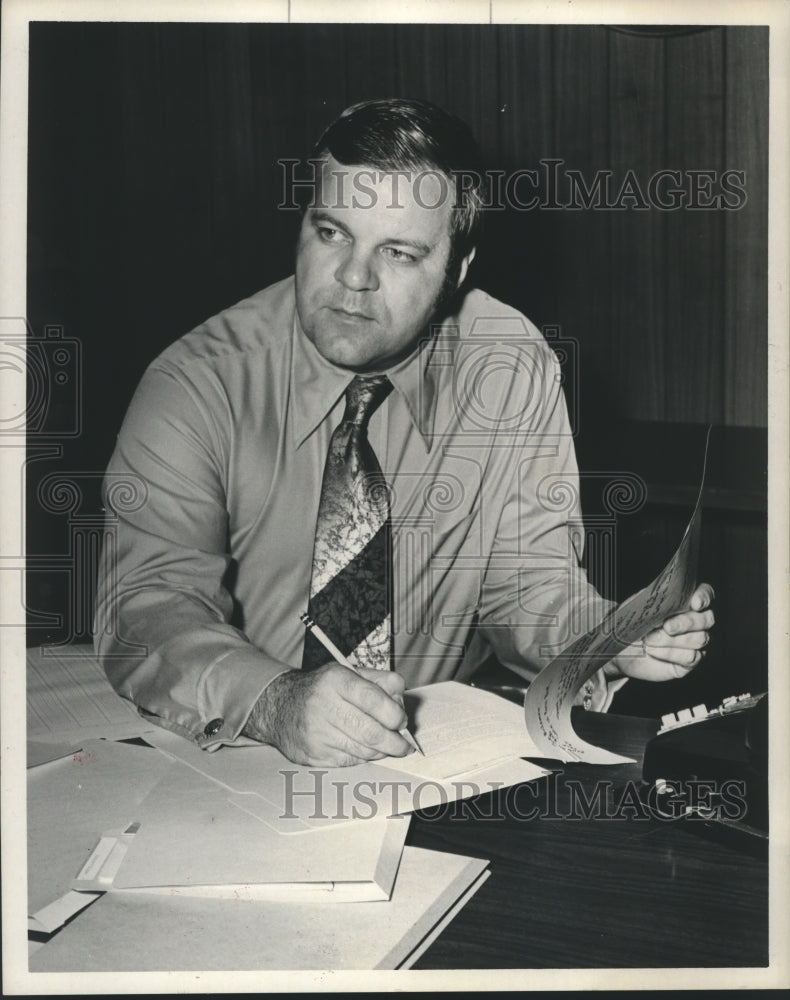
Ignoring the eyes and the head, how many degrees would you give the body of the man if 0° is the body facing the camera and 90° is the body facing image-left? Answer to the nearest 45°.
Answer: approximately 0°

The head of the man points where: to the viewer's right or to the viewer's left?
to the viewer's left
